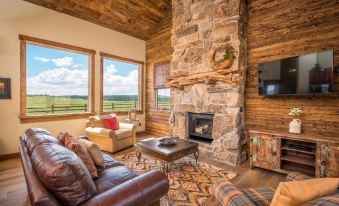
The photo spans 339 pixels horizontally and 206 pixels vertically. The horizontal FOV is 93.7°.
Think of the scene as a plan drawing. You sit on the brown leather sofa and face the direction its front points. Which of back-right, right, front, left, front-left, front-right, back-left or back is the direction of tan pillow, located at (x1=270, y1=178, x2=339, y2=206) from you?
right

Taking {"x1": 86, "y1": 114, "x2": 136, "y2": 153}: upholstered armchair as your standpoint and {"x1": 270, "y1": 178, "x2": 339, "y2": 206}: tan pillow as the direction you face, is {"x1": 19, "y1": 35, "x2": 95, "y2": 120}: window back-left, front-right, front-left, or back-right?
back-right

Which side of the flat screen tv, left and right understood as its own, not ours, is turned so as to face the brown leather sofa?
front

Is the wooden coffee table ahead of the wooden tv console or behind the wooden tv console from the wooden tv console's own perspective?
ahead

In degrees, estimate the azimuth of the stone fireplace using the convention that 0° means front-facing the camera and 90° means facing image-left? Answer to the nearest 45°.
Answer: approximately 45°

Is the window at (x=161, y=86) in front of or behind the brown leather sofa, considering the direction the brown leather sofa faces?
in front

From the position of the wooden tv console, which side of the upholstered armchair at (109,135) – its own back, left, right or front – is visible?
front

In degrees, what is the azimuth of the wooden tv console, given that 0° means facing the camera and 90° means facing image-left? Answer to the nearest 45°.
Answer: approximately 45°

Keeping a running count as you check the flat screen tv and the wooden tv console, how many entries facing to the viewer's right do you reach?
0

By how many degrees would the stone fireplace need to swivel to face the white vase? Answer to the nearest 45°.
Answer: approximately 90° to its left

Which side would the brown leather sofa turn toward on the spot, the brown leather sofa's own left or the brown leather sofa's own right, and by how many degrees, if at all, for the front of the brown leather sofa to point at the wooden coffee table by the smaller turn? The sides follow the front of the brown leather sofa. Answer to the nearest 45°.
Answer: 0° — it already faces it

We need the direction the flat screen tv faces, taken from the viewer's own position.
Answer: facing the viewer and to the left of the viewer

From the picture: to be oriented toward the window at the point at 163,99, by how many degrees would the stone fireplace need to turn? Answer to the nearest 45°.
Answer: approximately 90° to its right
